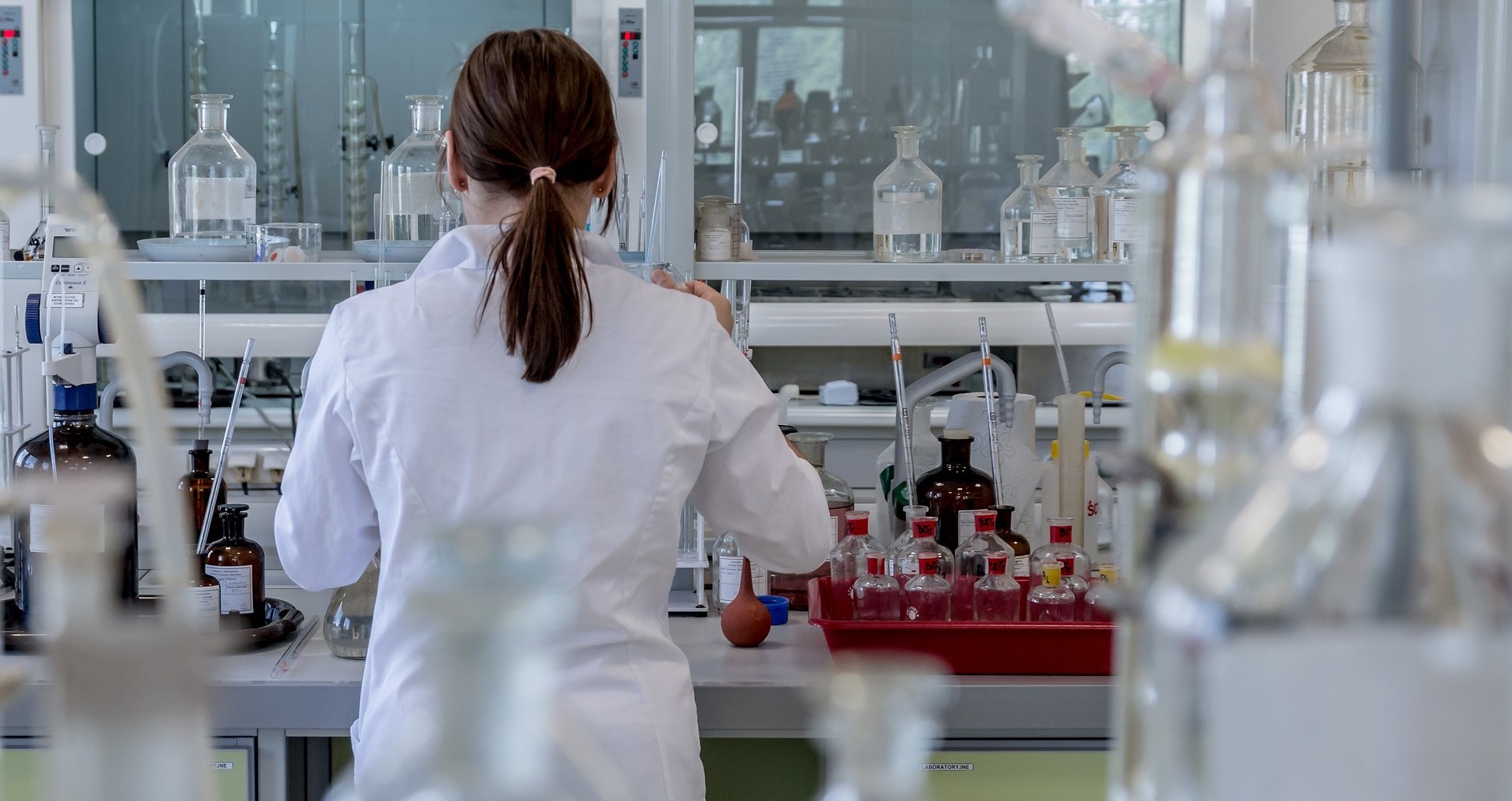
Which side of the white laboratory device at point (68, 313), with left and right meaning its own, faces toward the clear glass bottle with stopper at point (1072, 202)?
left

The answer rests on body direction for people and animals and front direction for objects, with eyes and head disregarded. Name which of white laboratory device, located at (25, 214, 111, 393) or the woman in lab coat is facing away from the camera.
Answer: the woman in lab coat

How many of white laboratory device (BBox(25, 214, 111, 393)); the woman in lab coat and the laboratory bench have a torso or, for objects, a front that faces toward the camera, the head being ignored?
2

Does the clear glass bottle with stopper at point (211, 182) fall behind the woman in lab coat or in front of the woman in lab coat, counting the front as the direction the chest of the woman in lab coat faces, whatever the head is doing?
in front

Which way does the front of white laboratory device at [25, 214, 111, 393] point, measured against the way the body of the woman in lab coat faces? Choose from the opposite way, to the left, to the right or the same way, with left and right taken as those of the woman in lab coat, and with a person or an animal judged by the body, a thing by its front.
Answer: the opposite way

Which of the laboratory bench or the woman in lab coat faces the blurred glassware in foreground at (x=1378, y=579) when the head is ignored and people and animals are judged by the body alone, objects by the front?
the laboratory bench

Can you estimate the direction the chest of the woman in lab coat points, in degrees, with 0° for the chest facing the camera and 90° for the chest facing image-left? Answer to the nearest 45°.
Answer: approximately 180°

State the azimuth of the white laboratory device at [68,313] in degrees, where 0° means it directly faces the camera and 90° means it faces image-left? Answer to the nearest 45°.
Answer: approximately 0°

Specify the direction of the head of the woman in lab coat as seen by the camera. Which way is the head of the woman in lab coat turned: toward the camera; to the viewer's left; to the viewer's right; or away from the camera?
away from the camera
